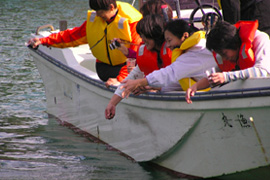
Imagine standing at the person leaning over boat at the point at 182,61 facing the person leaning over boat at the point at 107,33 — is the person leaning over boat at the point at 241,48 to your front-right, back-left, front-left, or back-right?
back-right
